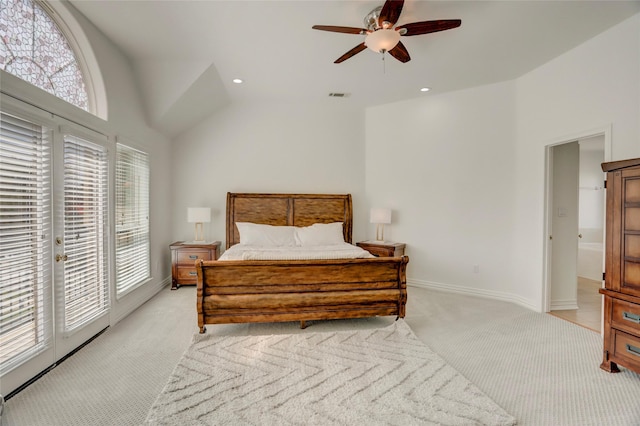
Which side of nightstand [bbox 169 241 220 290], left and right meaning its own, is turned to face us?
front

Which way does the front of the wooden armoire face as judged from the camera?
facing the viewer and to the left of the viewer

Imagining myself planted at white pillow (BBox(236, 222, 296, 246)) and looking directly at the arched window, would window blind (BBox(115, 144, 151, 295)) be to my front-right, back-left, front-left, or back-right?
front-right

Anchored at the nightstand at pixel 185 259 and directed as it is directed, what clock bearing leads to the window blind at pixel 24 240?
The window blind is roughly at 1 o'clock from the nightstand.

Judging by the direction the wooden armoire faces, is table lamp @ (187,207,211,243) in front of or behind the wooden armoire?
in front

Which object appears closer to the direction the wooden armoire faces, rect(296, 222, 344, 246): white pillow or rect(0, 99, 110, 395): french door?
the french door

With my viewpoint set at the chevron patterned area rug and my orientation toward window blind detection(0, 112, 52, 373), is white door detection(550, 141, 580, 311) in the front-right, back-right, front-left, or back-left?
back-right

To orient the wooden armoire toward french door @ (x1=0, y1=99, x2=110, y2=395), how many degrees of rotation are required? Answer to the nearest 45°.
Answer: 0° — it already faces it

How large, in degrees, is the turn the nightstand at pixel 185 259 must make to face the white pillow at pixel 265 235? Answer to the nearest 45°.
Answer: approximately 90° to its left

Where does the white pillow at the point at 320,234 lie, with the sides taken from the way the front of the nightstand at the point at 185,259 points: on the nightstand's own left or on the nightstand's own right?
on the nightstand's own left

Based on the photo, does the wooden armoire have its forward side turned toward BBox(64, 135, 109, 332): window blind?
yes

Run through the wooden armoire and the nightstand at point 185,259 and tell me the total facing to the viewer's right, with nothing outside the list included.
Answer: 0

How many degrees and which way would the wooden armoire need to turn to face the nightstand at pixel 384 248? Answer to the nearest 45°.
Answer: approximately 45° to its right

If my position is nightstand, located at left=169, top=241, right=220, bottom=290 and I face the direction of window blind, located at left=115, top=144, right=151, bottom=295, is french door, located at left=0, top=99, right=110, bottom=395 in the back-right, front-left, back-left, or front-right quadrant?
front-left

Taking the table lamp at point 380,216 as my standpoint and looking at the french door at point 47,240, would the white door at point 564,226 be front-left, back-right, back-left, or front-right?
back-left

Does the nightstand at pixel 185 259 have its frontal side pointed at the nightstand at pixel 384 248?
no

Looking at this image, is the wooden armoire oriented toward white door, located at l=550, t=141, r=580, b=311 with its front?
no
